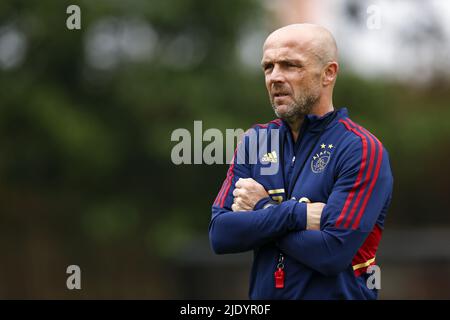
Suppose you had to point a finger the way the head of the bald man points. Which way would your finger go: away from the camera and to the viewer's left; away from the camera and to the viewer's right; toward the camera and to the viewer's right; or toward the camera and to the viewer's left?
toward the camera and to the viewer's left

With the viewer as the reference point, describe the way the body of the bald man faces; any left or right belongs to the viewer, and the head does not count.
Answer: facing the viewer and to the left of the viewer
